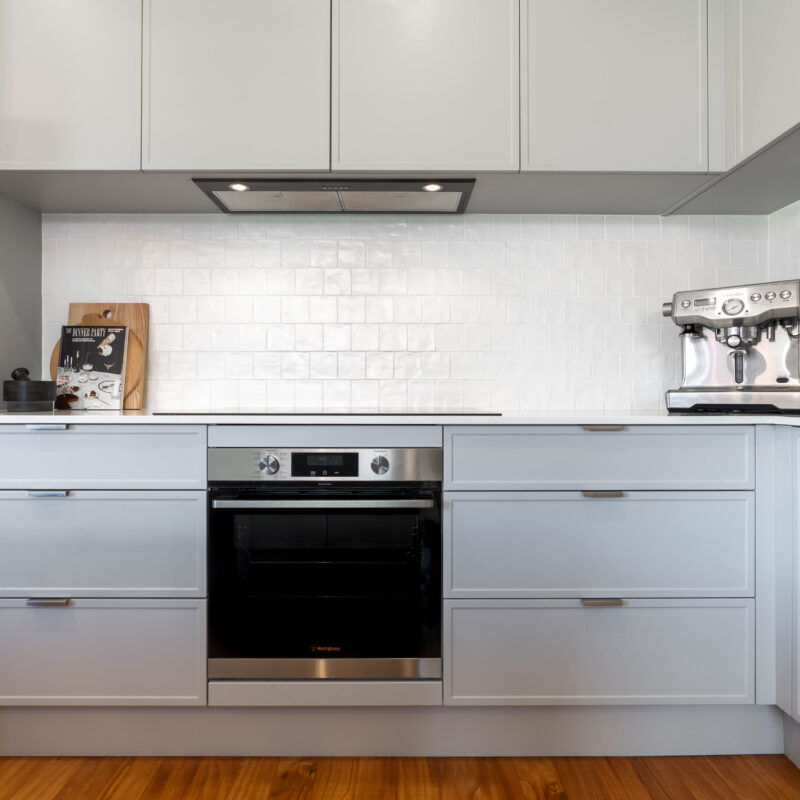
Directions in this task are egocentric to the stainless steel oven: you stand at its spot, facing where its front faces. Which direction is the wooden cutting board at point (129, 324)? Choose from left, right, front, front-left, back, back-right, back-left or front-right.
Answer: back-right

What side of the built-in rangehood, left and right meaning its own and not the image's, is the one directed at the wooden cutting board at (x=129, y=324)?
right

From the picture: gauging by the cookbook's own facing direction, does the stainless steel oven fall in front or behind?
in front

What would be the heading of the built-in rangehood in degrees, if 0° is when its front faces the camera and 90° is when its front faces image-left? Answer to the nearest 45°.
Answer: approximately 0°

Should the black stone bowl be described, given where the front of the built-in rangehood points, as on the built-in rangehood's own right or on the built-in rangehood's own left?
on the built-in rangehood's own right

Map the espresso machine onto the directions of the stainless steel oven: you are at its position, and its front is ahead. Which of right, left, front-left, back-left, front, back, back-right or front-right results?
left

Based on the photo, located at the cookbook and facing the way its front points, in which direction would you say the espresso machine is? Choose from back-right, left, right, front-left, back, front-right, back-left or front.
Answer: front-left

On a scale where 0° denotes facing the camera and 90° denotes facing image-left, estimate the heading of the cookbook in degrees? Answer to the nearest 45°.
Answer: approximately 0°

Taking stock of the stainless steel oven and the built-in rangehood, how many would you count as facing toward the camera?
2

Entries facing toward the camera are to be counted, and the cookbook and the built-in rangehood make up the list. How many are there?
2
